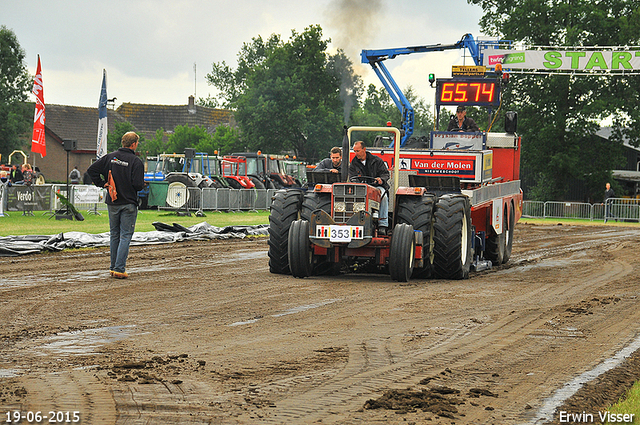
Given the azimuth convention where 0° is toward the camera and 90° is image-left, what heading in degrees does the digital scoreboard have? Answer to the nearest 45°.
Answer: approximately 0°

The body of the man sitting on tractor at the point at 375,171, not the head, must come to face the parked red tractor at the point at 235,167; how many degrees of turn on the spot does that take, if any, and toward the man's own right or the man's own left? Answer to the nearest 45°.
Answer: approximately 135° to the man's own right

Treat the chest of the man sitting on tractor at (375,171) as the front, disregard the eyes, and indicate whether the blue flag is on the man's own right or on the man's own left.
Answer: on the man's own right

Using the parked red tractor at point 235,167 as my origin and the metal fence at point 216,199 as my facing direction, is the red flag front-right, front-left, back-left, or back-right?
front-right

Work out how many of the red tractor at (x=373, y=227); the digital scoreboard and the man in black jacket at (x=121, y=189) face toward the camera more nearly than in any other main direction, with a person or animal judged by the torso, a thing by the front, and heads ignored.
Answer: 2

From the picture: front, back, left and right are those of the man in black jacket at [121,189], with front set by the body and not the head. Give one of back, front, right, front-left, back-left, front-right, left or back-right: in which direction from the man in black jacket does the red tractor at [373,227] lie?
front-right

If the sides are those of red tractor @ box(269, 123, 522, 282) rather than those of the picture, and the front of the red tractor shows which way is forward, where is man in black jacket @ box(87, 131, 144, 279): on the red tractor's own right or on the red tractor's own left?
on the red tractor's own right

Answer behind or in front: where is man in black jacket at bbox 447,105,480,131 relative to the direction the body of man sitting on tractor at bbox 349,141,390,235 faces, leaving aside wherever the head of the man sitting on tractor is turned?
behind

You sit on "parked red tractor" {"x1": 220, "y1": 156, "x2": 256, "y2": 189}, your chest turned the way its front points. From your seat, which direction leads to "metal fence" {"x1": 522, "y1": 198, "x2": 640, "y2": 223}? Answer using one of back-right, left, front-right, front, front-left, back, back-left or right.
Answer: front-left

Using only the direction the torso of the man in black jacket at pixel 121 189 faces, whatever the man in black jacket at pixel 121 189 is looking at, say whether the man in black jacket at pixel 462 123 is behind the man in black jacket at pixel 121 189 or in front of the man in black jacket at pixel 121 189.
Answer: in front

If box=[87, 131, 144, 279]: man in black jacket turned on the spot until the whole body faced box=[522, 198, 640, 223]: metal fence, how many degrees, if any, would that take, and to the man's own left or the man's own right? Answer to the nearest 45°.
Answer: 0° — they already face it

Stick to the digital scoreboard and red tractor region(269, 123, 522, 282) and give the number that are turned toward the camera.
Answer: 2

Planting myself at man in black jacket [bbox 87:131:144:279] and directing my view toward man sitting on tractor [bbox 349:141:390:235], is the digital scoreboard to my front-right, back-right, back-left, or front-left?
front-left

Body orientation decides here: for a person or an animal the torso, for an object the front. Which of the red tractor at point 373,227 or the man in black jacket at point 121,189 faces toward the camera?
the red tractor

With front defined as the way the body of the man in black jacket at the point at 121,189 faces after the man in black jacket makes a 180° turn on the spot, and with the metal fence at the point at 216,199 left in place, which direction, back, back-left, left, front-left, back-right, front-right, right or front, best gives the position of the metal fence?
back-right

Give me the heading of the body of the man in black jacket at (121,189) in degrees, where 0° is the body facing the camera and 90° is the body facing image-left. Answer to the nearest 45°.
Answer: approximately 225°

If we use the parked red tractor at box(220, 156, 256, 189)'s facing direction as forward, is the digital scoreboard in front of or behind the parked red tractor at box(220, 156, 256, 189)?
in front

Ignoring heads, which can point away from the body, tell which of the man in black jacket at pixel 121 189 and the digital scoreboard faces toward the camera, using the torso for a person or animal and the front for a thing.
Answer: the digital scoreboard

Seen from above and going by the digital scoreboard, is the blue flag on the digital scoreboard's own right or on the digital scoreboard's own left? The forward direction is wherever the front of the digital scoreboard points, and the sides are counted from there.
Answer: on the digital scoreboard's own right

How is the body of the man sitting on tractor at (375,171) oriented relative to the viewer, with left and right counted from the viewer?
facing the viewer and to the left of the viewer

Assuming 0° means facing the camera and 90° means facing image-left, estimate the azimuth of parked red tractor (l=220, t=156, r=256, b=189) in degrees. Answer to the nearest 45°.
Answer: approximately 315°

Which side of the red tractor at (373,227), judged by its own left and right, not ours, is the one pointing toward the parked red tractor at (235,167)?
back
